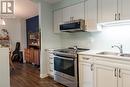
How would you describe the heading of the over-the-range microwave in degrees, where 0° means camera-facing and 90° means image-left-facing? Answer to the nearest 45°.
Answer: approximately 45°

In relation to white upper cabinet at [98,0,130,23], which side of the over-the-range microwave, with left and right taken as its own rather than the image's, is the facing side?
left

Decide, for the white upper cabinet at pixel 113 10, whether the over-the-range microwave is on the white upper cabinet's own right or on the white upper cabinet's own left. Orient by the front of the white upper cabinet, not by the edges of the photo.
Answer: on the white upper cabinet's own right

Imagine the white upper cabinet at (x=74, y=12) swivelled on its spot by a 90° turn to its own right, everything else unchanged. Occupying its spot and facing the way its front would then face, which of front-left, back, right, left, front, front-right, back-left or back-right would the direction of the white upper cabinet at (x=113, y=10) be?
back

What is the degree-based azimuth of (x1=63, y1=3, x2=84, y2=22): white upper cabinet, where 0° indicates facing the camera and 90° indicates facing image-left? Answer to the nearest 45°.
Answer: approximately 45°
